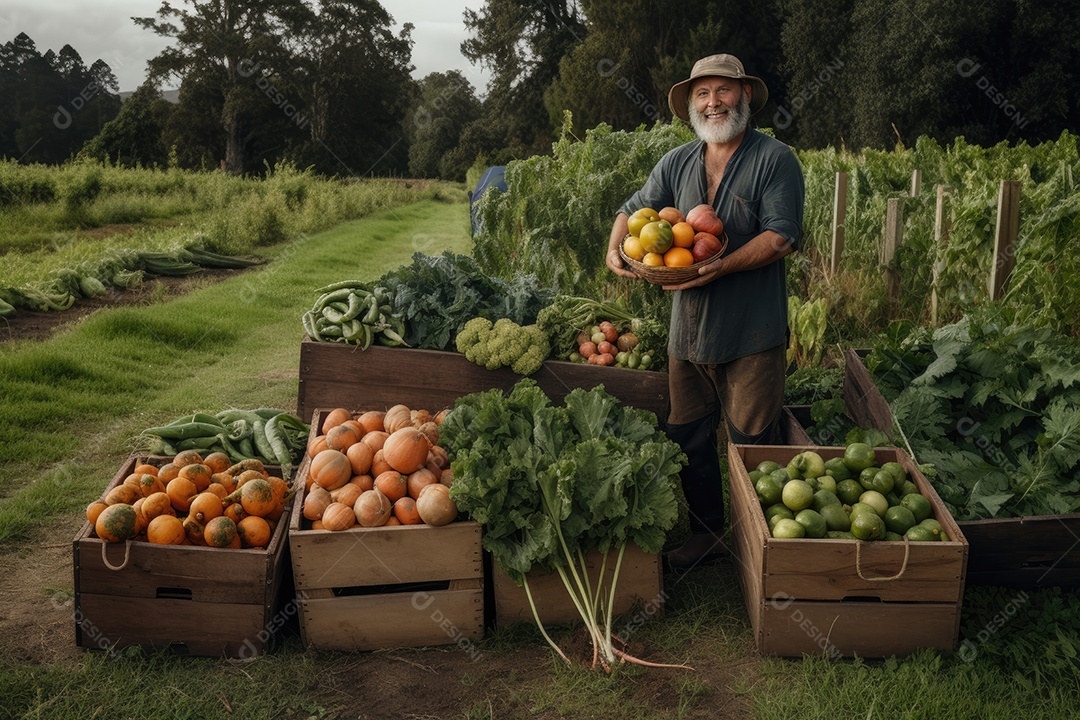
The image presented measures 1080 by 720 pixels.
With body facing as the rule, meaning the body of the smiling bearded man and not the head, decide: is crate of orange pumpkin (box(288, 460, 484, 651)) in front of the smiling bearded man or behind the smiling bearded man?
in front

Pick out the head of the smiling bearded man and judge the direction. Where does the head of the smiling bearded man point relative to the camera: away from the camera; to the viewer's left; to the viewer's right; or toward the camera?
toward the camera

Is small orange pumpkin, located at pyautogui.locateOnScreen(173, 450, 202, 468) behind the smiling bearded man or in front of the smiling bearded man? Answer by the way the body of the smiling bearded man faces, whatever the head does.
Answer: in front

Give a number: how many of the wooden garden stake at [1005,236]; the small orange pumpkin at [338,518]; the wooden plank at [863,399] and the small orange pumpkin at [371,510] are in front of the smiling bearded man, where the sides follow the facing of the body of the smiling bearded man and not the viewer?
2

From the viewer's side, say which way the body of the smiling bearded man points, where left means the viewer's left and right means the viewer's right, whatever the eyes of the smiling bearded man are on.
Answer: facing the viewer and to the left of the viewer

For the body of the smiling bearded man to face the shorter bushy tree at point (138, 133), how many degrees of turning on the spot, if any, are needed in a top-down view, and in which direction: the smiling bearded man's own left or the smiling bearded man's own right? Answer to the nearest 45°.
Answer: approximately 90° to the smiling bearded man's own right

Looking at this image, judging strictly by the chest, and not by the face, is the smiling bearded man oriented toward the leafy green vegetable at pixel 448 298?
no

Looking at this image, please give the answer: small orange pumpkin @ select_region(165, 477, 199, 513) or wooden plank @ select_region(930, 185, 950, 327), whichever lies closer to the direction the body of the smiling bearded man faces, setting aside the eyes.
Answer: the small orange pumpkin

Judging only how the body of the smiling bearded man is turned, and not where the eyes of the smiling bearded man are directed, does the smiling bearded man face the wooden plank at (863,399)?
no

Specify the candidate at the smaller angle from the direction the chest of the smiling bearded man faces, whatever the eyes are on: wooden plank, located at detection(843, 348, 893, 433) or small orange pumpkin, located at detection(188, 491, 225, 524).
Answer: the small orange pumpkin

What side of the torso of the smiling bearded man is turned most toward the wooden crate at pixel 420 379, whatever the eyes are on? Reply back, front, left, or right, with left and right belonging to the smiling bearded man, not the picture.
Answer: right

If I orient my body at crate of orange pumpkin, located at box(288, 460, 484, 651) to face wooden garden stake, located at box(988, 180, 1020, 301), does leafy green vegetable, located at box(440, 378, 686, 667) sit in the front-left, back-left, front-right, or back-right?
front-right

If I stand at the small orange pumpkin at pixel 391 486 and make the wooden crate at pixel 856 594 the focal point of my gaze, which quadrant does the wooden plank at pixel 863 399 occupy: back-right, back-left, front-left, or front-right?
front-left
